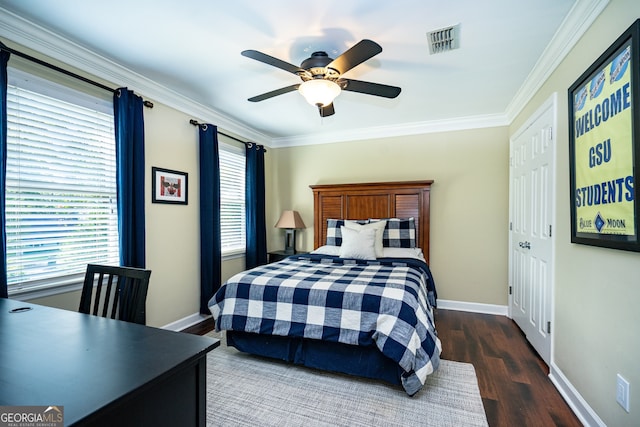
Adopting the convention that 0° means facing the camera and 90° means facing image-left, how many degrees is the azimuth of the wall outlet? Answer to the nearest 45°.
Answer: approximately 45°

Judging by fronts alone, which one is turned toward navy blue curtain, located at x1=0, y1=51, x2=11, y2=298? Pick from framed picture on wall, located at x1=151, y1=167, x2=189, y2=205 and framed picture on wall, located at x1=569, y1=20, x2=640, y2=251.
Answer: framed picture on wall, located at x1=569, y1=20, x2=640, y2=251

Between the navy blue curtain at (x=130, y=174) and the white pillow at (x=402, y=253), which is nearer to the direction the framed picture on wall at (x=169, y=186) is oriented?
the white pillow

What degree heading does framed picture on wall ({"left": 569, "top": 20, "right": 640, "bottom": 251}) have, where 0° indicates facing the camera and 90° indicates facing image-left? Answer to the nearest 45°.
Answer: approximately 45°

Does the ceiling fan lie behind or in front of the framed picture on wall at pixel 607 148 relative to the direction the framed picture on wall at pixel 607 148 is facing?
in front

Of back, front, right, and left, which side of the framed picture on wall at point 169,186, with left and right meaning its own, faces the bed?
front

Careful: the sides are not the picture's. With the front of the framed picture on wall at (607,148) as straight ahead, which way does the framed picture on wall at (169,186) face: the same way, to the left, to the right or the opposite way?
the opposite way

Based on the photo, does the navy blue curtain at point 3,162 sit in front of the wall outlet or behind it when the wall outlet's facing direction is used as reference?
in front

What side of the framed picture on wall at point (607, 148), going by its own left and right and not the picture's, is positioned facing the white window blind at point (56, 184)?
front

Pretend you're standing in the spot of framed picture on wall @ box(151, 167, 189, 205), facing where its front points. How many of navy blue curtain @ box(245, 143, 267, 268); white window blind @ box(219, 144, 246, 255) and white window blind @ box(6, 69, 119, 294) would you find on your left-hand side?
2

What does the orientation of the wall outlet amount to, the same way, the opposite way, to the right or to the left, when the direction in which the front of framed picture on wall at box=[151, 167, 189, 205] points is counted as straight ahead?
the opposite way

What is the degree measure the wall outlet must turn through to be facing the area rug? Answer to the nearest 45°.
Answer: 0° — it already faces it

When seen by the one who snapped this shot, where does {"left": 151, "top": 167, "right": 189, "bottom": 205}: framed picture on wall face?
facing the viewer and to the right of the viewer

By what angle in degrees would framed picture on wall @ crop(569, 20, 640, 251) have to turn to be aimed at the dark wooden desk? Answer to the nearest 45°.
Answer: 0° — it already faces it

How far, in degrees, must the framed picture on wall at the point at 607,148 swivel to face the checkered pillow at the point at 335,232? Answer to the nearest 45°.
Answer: approximately 45° to its right
